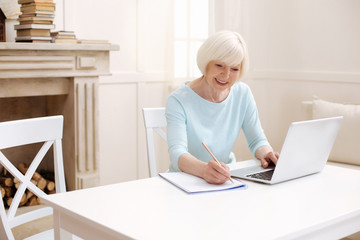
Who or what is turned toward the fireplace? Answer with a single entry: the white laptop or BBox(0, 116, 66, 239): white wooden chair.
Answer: the white laptop

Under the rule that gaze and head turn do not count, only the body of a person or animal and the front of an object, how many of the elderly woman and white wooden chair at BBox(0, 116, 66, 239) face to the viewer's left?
0

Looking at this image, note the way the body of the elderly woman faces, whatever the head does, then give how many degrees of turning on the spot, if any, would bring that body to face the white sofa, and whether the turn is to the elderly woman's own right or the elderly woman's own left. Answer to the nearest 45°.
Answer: approximately 90° to the elderly woman's own left

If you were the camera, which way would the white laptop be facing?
facing away from the viewer and to the left of the viewer

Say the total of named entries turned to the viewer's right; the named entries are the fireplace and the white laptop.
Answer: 0

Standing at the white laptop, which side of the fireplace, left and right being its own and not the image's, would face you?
left

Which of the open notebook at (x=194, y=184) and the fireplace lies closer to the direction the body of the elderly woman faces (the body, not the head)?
the open notebook

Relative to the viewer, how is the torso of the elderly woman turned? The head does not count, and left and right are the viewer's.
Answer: facing the viewer and to the right of the viewer

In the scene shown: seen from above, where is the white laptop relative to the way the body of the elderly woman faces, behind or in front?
in front

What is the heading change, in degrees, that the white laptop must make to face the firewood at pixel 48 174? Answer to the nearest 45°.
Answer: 0° — it already faces it

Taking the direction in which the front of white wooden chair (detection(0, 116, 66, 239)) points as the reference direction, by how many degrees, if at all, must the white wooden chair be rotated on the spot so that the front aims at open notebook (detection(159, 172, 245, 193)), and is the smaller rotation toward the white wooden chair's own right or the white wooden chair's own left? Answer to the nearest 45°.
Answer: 0° — it already faces it

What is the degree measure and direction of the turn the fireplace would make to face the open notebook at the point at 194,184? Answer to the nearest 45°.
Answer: approximately 45° to its left

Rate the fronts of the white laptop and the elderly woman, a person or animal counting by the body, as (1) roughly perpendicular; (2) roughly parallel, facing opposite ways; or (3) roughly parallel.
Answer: roughly parallel, facing opposite ways
